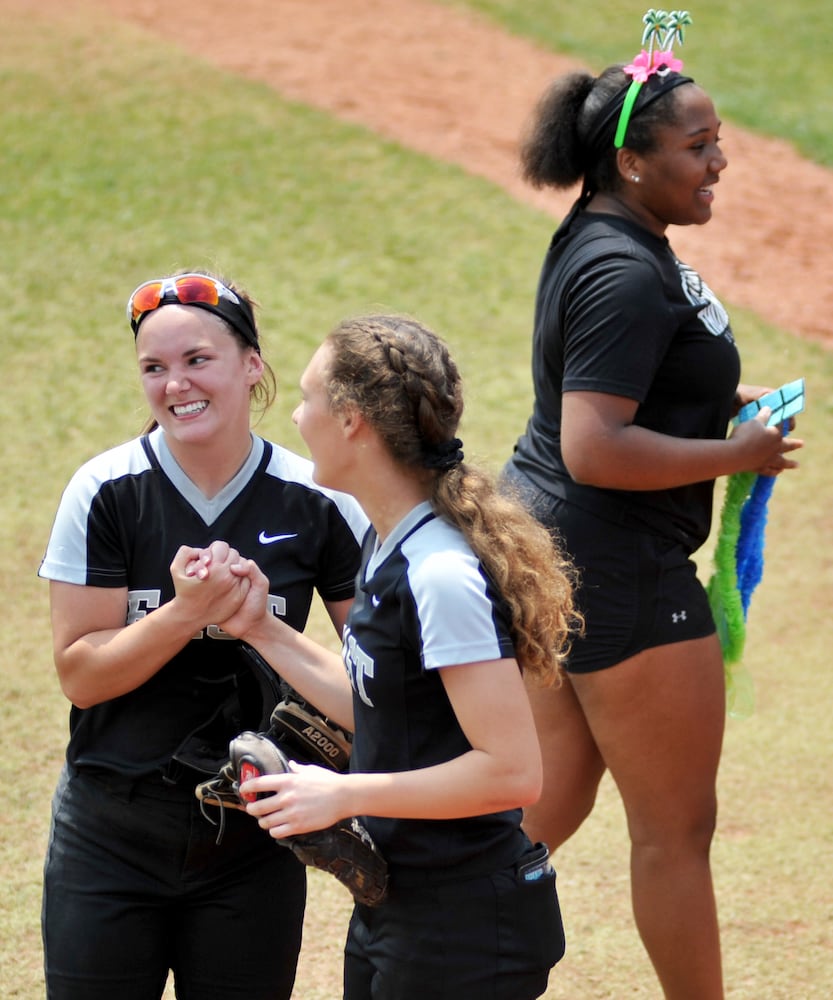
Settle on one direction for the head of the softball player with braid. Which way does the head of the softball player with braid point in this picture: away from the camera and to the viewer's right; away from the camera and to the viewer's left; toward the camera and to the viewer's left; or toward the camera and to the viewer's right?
away from the camera and to the viewer's left

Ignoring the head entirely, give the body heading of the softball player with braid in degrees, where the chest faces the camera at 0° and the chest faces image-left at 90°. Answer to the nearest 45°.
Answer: approximately 90°
